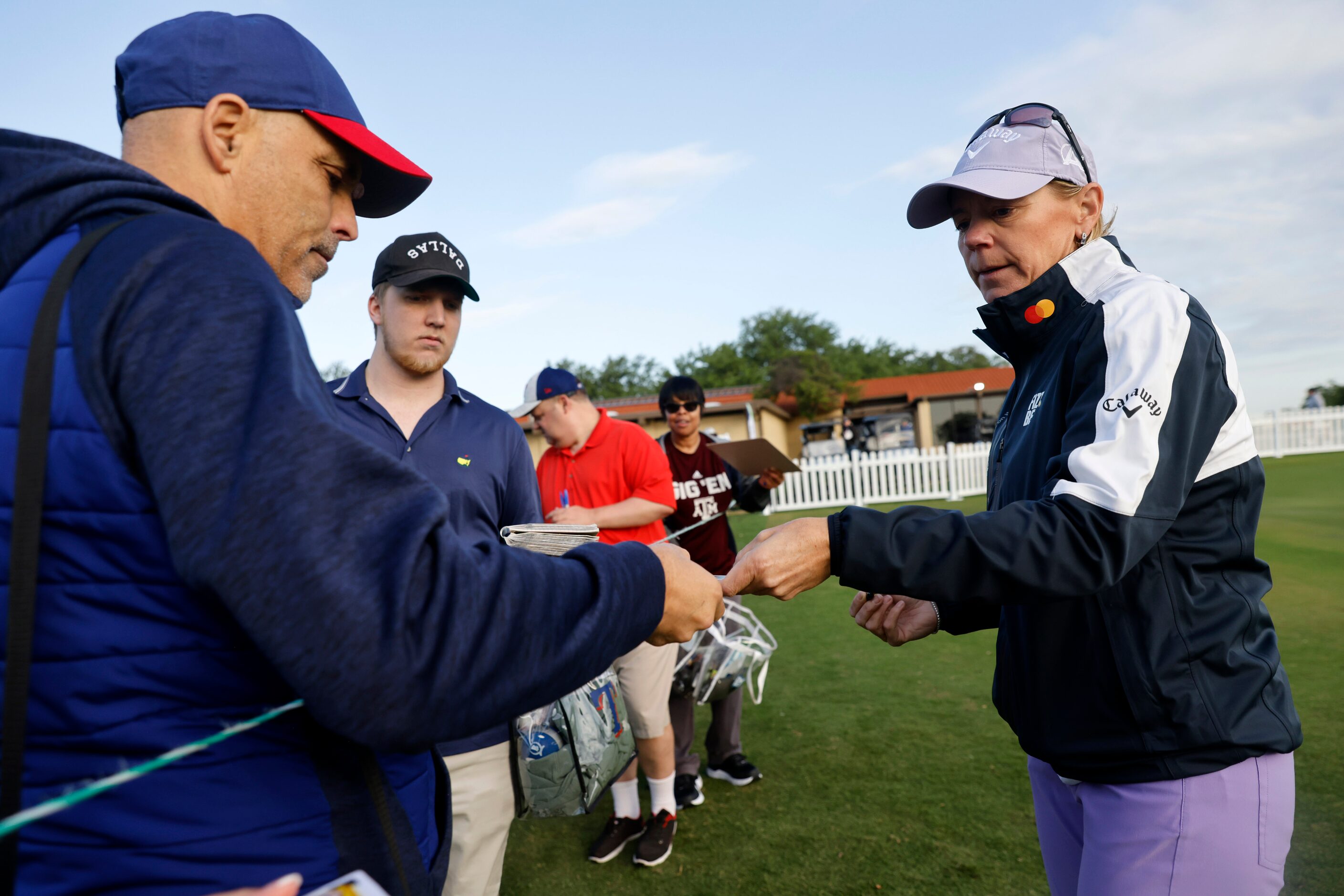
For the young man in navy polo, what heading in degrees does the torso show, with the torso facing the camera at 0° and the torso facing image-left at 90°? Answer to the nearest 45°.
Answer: approximately 0°

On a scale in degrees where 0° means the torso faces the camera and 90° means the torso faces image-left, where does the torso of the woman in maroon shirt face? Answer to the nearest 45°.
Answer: approximately 0°

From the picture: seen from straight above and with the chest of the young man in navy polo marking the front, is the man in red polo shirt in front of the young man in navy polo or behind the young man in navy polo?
behind

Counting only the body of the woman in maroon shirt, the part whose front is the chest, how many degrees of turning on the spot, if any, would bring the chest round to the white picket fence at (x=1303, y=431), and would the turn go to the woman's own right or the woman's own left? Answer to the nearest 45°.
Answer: approximately 135° to the woman's own left

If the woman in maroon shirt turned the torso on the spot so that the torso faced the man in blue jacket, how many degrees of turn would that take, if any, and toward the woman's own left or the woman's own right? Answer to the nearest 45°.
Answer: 0° — they already face them

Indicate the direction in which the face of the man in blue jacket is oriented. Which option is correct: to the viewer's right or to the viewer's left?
to the viewer's right

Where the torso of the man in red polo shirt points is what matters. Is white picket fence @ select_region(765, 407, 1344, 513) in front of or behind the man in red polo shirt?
behind

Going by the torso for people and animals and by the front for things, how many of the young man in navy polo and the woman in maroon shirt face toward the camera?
2

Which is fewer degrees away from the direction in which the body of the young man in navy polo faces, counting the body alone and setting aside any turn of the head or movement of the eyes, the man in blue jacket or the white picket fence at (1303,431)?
the man in blue jacket
